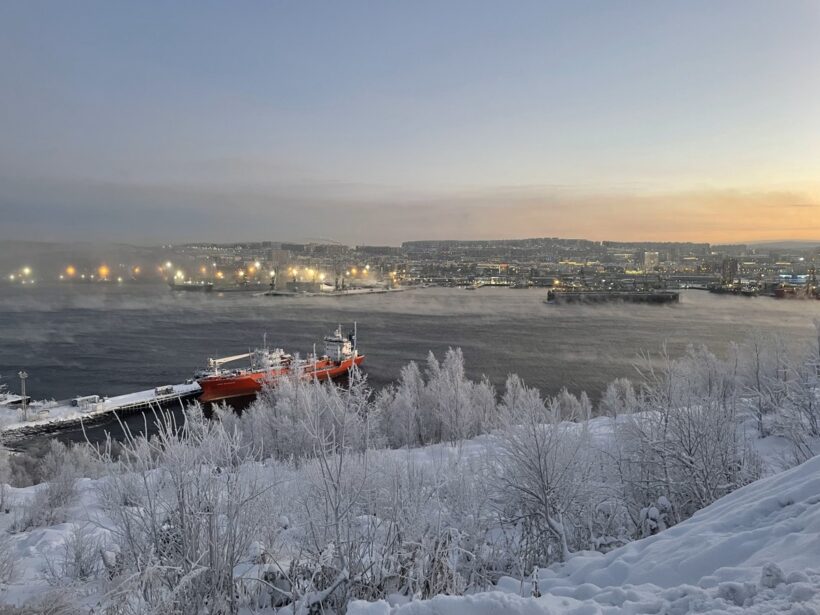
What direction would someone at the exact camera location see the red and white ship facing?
facing the viewer and to the left of the viewer

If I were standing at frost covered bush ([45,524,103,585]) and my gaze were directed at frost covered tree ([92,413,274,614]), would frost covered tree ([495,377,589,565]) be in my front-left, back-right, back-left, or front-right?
front-left

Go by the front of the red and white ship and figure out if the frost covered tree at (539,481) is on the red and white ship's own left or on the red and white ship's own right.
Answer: on the red and white ship's own left

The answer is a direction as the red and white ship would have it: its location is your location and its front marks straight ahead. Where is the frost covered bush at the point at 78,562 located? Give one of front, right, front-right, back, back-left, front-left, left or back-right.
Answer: front-left
